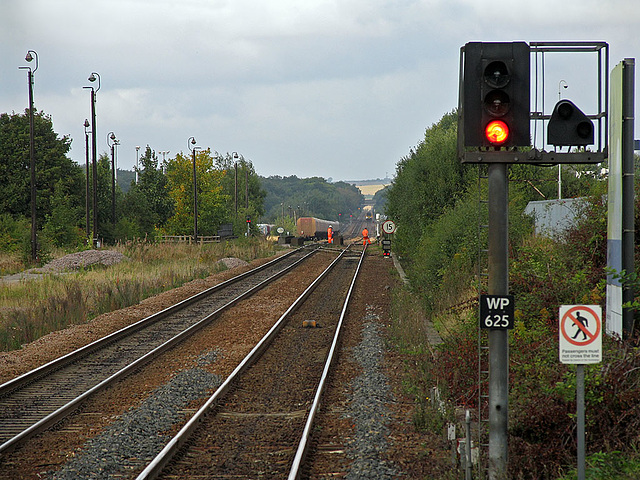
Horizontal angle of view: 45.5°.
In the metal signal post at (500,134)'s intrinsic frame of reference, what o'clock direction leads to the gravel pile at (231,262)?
The gravel pile is roughly at 5 o'clock from the metal signal post.

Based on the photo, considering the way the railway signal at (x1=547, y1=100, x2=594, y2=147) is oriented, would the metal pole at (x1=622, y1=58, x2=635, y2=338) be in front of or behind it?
behind

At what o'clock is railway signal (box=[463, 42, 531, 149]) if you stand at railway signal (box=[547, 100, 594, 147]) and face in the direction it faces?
railway signal (box=[463, 42, 531, 149]) is roughly at 2 o'clock from railway signal (box=[547, 100, 594, 147]).

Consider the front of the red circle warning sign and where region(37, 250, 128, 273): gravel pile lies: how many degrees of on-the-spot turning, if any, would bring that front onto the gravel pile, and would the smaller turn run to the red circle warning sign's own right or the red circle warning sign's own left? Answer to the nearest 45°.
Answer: approximately 135° to the red circle warning sign's own right

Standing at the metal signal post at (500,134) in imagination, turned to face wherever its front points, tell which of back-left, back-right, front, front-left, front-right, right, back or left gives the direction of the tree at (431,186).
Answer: back

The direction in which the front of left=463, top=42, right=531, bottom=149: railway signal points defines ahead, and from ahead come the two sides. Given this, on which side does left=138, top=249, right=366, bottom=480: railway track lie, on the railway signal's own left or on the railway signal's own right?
on the railway signal's own right

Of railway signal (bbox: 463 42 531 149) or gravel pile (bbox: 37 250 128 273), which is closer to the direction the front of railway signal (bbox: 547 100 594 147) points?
the railway signal
